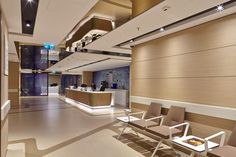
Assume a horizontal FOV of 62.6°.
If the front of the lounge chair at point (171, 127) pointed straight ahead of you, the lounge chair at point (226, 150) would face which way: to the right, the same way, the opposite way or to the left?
the same way

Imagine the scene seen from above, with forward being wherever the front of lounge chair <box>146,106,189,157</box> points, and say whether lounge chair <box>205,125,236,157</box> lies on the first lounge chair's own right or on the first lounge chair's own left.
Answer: on the first lounge chair's own left

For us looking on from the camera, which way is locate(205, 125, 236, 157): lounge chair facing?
facing the viewer and to the left of the viewer

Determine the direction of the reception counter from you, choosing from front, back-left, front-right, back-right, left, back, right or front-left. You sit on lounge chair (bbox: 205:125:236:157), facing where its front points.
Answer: right

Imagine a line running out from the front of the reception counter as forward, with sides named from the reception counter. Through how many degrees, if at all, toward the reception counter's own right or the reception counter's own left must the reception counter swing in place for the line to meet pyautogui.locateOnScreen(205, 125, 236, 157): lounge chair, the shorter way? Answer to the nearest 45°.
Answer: approximately 45° to the reception counter's own left

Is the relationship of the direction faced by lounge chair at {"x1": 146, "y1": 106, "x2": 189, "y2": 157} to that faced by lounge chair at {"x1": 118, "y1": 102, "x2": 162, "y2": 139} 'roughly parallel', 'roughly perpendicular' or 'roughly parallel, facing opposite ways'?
roughly parallel

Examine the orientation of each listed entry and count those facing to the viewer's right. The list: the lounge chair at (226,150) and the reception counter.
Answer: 0

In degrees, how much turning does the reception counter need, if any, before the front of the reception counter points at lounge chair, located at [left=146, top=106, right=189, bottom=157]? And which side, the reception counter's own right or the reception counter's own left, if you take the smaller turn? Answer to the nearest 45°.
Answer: approximately 45° to the reception counter's own left

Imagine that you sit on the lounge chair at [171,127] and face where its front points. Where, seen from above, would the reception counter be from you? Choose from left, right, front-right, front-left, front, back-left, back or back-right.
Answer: right

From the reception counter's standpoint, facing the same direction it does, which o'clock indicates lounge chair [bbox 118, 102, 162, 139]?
The lounge chair is roughly at 10 o'clock from the reception counter.

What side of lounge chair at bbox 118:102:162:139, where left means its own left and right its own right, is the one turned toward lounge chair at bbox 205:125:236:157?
left

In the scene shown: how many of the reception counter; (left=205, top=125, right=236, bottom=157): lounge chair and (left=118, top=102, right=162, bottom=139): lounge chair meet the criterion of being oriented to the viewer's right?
0

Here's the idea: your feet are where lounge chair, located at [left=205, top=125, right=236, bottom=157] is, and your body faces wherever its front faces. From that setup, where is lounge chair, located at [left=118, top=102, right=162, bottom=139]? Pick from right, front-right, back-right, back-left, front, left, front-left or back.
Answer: right

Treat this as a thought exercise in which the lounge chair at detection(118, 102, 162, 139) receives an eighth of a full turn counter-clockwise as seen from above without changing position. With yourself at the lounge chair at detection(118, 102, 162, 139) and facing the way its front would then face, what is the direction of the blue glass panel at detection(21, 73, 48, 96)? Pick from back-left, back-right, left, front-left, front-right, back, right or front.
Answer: back-right

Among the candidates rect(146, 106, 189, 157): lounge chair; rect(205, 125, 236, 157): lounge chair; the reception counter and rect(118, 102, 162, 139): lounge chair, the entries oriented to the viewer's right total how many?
0

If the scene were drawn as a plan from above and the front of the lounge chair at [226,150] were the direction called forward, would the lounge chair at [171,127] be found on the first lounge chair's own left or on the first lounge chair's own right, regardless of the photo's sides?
on the first lounge chair's own right

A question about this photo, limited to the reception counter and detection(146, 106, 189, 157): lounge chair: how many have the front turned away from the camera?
0

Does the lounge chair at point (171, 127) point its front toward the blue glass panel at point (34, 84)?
no

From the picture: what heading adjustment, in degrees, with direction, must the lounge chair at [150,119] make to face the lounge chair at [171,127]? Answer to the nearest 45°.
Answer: approximately 90° to its left

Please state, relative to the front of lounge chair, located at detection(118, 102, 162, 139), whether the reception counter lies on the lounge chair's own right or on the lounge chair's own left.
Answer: on the lounge chair's own right

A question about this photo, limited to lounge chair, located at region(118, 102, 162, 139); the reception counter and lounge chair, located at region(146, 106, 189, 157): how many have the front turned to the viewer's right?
0
